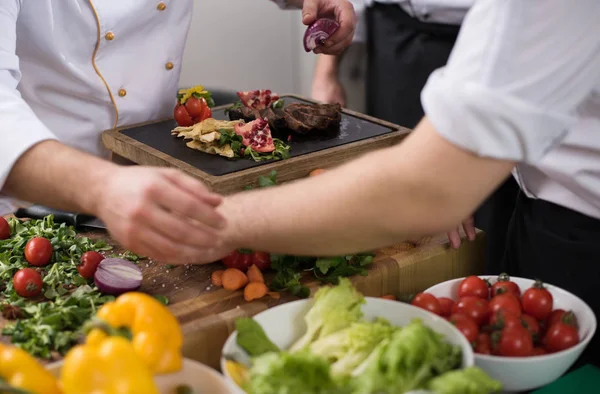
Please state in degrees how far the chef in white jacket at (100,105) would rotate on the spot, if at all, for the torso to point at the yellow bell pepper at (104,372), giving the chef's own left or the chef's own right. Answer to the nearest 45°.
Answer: approximately 45° to the chef's own right

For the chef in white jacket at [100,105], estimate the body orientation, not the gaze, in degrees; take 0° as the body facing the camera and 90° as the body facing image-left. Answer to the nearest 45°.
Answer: approximately 315°

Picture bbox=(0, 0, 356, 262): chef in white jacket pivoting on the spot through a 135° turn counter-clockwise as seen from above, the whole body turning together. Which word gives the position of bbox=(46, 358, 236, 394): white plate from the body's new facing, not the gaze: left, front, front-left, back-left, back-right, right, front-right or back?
back

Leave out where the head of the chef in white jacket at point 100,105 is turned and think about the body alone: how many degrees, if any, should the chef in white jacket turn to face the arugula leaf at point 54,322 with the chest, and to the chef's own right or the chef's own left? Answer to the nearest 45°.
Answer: approximately 45° to the chef's own right

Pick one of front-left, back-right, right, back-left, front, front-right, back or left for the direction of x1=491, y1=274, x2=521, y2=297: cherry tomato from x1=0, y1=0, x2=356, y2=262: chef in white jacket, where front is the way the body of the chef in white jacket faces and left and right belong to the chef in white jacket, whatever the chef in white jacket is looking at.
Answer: front

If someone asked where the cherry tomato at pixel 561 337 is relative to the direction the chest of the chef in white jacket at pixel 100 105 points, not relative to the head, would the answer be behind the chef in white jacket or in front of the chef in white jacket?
in front

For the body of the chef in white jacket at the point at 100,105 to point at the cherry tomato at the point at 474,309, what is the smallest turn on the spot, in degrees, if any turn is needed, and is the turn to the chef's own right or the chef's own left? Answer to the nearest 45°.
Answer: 0° — they already face it

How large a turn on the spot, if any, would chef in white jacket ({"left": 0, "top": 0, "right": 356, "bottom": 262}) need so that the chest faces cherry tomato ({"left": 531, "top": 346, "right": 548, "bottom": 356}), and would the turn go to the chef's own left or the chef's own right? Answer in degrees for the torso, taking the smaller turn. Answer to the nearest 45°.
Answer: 0° — they already face it

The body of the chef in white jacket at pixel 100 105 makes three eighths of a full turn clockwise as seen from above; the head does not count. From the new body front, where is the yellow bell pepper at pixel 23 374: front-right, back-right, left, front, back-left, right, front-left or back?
left

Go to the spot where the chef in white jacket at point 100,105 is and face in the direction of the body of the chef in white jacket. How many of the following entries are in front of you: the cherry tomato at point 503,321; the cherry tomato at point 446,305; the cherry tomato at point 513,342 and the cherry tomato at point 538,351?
4

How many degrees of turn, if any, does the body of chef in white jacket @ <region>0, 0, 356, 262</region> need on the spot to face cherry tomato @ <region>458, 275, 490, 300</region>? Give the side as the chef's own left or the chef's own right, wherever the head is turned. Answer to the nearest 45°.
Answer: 0° — they already face it

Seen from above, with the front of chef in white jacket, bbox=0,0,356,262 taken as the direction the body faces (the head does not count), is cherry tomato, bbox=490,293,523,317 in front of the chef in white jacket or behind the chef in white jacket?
in front

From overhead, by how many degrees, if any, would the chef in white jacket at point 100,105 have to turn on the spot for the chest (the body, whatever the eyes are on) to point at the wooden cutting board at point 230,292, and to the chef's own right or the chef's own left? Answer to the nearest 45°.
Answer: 0° — they already face it
